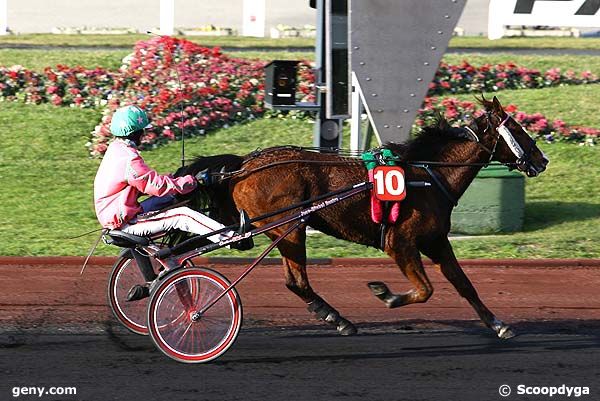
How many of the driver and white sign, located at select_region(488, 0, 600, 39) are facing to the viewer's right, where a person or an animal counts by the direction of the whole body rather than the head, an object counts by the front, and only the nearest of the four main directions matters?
1

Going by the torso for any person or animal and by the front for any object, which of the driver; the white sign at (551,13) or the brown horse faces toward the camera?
the white sign

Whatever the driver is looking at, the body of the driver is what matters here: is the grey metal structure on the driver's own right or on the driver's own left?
on the driver's own left

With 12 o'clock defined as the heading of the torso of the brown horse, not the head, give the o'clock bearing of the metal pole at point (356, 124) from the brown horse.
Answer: The metal pole is roughly at 9 o'clock from the brown horse.

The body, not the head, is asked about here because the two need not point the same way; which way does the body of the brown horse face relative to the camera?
to the viewer's right

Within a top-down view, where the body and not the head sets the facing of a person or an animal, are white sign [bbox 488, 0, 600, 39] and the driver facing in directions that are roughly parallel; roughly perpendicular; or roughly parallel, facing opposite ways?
roughly perpendicular

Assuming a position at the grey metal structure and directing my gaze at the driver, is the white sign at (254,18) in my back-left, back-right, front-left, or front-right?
back-right

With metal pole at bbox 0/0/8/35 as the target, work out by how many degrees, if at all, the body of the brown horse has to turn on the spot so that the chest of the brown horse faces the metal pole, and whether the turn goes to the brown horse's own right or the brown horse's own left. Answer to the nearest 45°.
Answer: approximately 135° to the brown horse's own left

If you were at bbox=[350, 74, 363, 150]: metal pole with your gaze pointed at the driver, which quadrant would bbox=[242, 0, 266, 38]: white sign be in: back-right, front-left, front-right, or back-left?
back-right

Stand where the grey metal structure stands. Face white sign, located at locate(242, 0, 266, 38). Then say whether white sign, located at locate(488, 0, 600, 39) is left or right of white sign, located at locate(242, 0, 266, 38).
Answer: right

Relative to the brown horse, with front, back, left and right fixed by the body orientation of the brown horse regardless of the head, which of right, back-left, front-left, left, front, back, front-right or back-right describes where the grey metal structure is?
left

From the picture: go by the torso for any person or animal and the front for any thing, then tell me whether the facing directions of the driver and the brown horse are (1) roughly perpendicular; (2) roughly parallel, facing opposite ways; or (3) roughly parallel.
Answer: roughly parallel

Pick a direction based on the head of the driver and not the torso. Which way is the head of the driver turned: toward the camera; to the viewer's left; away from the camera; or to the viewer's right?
to the viewer's right

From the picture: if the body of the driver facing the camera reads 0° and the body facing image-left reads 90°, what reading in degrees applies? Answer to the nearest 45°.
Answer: approximately 270°

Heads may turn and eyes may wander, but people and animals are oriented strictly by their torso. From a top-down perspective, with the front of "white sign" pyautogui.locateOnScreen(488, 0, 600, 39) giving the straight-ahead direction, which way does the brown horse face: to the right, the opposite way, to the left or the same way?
to the left

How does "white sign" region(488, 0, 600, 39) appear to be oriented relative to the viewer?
toward the camera
